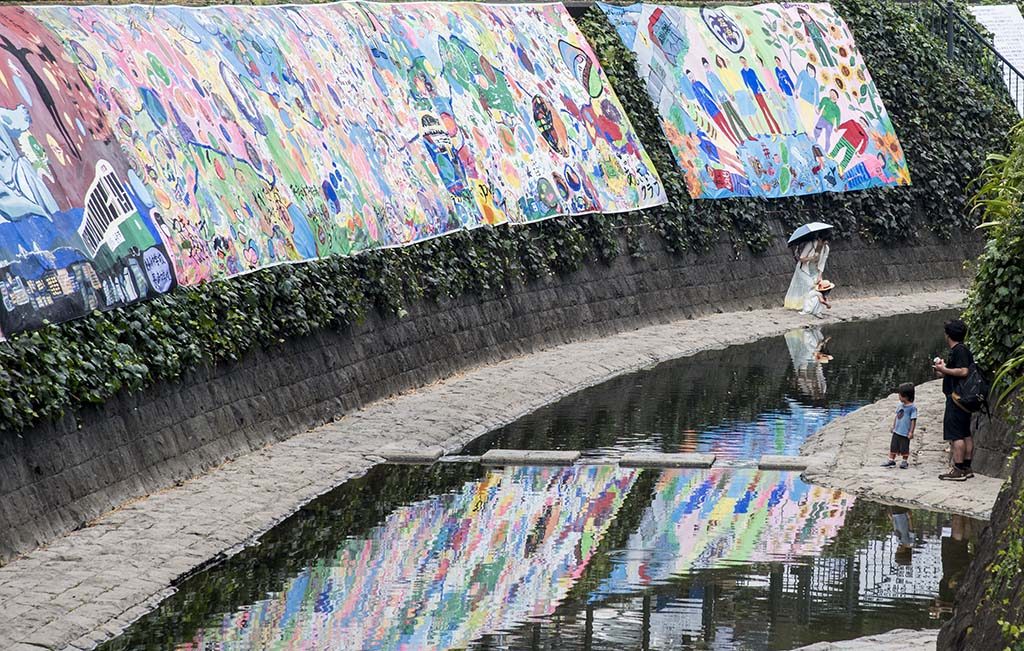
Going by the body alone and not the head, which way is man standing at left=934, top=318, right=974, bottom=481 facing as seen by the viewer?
to the viewer's left

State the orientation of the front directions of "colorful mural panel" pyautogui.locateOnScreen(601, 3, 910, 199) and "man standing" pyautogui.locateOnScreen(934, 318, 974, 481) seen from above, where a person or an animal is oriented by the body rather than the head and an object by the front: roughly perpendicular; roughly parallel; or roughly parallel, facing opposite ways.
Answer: roughly perpendicular

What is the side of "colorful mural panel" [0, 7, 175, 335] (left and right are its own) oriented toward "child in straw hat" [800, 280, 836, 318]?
left

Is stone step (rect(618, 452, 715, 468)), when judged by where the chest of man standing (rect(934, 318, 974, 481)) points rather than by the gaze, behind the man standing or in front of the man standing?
in front

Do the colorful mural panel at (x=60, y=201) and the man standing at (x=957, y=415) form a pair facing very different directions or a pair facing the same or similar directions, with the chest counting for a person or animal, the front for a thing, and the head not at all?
very different directions

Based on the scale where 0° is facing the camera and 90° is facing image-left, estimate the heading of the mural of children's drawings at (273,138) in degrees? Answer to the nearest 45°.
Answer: approximately 315°

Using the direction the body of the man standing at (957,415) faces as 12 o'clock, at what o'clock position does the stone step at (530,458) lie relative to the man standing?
The stone step is roughly at 12 o'clock from the man standing.

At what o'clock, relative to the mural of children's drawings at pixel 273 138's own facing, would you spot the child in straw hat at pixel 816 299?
The child in straw hat is roughly at 9 o'clock from the mural of children's drawings.
